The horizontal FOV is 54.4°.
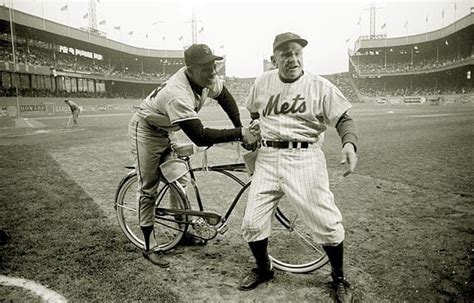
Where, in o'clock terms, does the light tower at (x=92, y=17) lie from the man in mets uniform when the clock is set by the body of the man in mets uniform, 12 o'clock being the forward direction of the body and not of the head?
The light tower is roughly at 5 o'clock from the man in mets uniform.

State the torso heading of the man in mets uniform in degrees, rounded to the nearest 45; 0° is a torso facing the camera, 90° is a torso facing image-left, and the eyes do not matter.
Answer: approximately 0°

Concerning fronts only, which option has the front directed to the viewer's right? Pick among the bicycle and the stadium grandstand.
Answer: the bicycle

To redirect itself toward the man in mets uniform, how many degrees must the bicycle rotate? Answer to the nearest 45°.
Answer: approximately 45° to its right

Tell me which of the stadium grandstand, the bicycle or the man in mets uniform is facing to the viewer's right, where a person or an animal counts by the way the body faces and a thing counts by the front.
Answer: the bicycle

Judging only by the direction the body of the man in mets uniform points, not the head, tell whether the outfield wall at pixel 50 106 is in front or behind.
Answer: behind

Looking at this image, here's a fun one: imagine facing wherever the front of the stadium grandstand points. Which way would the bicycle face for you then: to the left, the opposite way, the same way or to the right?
to the left

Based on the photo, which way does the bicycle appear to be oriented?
to the viewer's right

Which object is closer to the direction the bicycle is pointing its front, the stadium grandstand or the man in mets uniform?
the man in mets uniform

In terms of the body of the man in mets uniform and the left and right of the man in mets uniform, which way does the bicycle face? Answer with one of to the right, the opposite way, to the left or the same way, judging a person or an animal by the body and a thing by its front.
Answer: to the left
